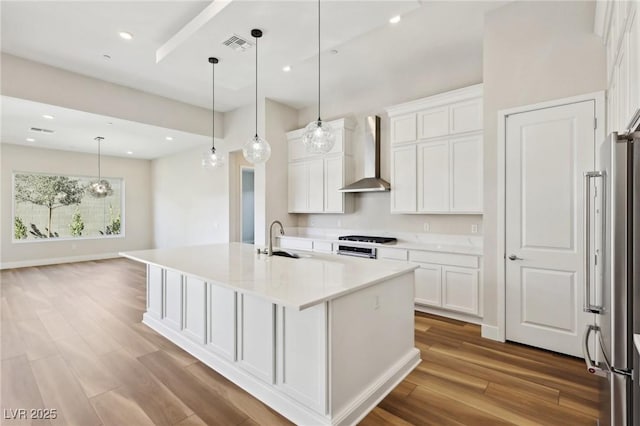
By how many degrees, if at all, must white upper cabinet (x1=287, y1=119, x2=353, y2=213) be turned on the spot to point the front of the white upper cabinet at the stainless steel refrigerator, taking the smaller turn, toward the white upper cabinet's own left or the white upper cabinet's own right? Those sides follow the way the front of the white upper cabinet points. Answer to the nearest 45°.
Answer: approximately 45° to the white upper cabinet's own left

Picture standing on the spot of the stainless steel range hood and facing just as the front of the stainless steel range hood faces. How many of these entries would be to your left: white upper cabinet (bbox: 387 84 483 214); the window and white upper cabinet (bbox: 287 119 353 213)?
1

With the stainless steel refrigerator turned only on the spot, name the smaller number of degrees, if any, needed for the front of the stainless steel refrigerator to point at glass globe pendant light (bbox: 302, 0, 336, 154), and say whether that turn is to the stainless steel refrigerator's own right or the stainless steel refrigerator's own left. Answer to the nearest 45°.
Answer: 0° — it already faces it

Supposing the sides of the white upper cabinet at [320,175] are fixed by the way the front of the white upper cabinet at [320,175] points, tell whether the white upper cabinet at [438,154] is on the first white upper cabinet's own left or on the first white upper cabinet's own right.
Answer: on the first white upper cabinet's own left

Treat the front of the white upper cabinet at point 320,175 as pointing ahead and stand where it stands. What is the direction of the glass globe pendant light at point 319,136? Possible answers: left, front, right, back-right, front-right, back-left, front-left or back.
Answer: front-left

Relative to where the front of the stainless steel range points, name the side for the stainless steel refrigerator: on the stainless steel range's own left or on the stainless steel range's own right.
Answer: on the stainless steel range's own left

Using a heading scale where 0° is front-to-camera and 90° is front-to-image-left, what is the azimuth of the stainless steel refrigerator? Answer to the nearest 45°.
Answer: approximately 90°

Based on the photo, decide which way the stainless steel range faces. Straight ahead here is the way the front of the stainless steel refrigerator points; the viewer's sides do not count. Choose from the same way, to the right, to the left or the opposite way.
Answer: to the left
